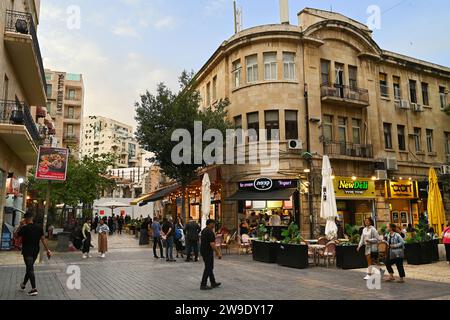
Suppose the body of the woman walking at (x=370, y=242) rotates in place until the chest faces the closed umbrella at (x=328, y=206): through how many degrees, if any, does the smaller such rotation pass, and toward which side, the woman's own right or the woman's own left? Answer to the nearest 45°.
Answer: approximately 135° to the woman's own right

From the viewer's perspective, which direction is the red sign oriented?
toward the camera

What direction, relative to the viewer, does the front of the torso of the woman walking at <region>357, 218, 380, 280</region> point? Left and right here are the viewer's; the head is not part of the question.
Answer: facing the viewer and to the left of the viewer

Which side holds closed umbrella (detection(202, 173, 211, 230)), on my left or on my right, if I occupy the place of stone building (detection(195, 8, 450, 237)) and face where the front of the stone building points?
on my right

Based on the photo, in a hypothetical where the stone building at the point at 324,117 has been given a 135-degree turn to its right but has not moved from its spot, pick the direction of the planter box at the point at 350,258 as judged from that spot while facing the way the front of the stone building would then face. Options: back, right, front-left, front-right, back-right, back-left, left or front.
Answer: left

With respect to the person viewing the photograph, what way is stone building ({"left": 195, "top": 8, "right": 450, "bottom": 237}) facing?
facing the viewer and to the right of the viewer

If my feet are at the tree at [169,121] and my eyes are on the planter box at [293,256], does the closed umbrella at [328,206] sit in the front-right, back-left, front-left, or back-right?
front-left

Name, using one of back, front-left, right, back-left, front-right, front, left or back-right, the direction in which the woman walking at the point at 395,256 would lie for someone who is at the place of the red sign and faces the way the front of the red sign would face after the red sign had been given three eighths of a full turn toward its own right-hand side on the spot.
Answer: back
